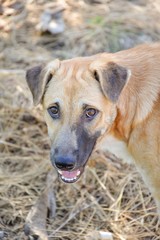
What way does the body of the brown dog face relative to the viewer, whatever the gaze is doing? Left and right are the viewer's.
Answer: facing the viewer and to the left of the viewer
